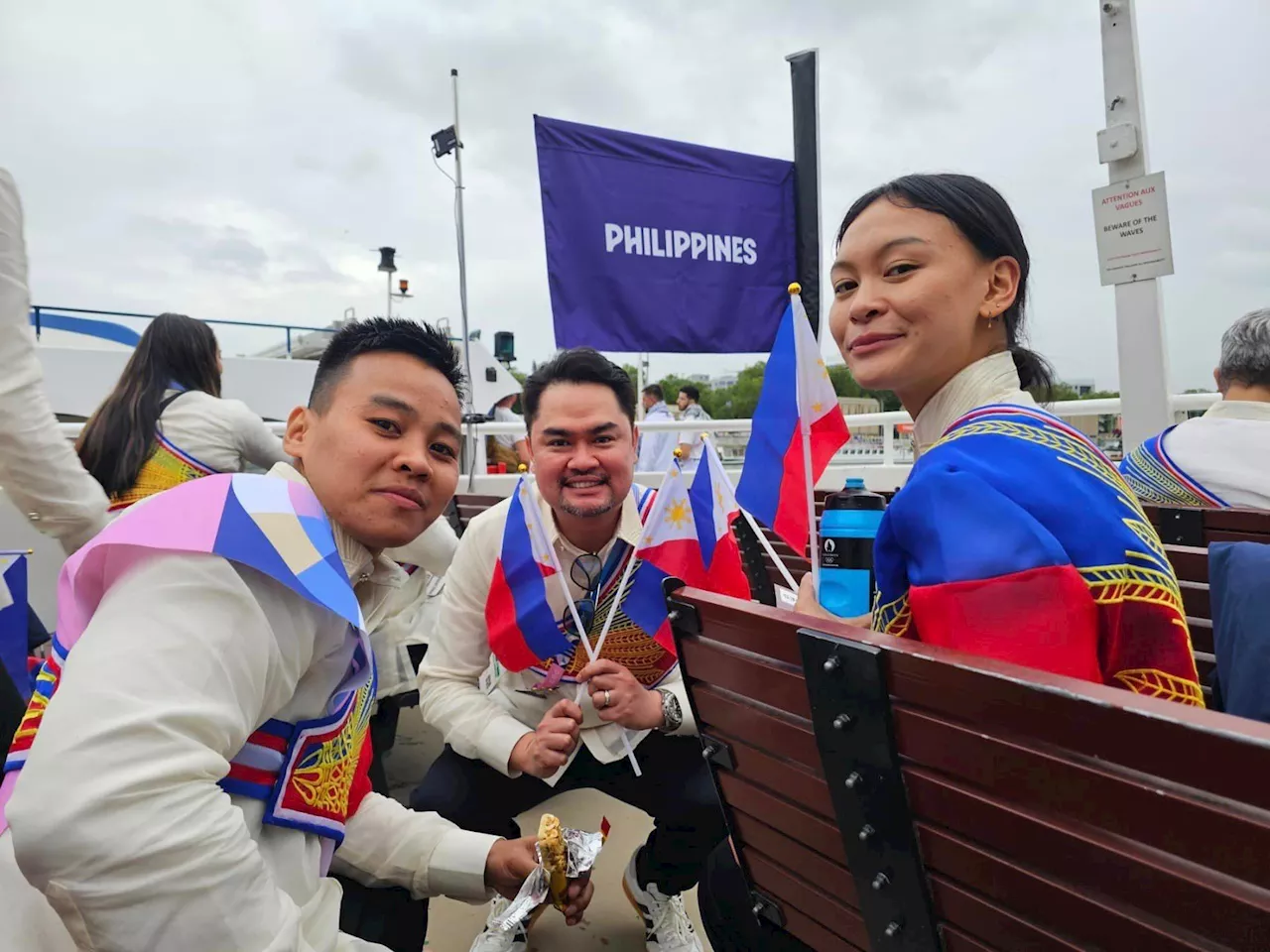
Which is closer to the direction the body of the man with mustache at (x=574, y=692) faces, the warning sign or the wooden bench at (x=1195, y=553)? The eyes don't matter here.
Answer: the wooden bench

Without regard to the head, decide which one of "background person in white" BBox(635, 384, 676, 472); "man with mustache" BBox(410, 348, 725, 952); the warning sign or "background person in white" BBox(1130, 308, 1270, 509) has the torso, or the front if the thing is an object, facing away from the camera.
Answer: "background person in white" BBox(1130, 308, 1270, 509)

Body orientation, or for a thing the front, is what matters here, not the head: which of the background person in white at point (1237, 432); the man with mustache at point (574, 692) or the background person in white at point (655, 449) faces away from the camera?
the background person in white at point (1237, 432)

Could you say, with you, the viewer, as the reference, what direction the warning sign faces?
facing the viewer

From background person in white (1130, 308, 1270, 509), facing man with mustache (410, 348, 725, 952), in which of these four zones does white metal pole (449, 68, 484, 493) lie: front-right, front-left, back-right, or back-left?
front-right

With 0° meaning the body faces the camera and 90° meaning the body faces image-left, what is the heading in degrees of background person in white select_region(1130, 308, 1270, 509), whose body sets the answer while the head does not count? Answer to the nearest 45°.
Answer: approximately 180°

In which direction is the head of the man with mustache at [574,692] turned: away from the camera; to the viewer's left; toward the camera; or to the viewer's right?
toward the camera

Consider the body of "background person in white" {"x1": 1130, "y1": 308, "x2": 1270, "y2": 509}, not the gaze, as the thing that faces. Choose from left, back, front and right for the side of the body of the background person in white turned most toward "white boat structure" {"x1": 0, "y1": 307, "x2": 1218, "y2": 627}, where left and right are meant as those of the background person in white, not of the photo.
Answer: left

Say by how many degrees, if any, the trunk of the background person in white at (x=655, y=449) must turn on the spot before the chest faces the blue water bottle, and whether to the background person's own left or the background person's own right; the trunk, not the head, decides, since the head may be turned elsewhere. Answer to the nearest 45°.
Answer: approximately 90° to the background person's own left

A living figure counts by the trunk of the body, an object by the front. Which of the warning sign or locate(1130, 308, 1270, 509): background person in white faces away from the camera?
the background person in white

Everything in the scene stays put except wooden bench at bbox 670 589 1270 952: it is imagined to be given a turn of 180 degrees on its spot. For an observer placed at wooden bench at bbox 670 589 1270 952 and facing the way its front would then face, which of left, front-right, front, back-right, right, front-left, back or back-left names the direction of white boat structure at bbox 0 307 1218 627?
right

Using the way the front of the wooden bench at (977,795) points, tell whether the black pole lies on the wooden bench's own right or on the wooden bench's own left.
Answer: on the wooden bench's own left

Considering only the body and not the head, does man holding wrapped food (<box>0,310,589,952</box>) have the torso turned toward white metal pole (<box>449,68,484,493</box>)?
no

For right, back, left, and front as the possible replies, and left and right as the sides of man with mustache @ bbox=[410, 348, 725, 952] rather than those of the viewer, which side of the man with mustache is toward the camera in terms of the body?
front

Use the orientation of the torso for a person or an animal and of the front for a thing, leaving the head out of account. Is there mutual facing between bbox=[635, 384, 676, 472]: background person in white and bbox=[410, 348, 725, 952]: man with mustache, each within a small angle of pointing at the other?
no
